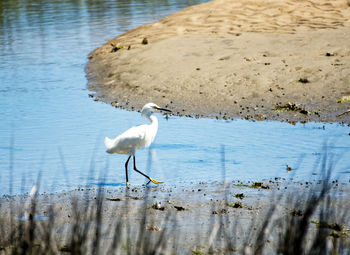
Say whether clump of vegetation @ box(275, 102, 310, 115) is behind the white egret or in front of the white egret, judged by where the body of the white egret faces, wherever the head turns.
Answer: in front

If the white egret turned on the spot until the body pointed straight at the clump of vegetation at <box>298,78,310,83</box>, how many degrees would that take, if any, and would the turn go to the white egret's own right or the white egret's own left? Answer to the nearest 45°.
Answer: approximately 45° to the white egret's own left

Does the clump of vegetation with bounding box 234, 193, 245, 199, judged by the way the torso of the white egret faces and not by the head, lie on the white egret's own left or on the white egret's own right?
on the white egret's own right

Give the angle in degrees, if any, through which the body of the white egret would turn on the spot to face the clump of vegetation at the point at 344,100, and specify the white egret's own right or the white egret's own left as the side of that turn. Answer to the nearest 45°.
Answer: approximately 45° to the white egret's own left

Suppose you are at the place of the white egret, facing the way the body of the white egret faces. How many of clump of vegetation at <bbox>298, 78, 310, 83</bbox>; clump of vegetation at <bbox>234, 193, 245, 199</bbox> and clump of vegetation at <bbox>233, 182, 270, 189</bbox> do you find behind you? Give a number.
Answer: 0

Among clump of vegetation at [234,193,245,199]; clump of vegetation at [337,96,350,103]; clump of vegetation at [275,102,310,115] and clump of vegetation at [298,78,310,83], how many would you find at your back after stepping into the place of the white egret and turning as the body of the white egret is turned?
0

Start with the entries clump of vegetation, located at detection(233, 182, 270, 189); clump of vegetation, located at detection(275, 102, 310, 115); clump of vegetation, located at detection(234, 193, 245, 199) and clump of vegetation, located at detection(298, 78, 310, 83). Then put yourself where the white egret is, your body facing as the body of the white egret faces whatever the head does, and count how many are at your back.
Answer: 0

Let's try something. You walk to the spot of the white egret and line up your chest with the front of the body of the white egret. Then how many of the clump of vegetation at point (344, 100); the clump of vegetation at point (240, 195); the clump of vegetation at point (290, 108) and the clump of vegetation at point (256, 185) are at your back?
0

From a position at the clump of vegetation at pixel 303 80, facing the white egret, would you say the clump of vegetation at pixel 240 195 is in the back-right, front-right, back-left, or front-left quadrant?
front-left

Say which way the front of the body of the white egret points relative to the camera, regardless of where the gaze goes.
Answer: to the viewer's right

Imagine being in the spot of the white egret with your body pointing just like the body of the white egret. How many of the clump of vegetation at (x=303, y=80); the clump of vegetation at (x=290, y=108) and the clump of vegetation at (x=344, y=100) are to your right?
0

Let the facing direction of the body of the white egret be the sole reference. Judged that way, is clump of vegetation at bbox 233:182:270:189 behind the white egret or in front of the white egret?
in front
